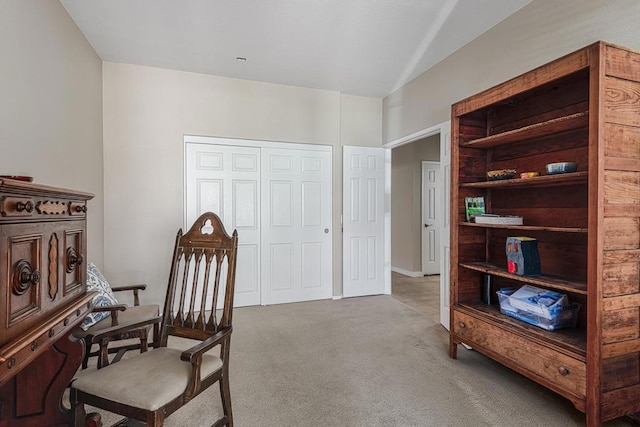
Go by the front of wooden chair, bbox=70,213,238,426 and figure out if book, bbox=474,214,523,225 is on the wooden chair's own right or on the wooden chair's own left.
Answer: on the wooden chair's own left

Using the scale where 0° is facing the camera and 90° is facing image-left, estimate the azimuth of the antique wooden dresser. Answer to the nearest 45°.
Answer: approximately 315°

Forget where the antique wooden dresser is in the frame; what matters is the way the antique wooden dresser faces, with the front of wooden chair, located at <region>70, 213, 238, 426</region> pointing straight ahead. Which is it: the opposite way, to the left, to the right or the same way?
to the left

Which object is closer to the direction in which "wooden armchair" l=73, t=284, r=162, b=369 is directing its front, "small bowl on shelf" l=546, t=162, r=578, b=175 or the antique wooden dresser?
the small bowl on shelf

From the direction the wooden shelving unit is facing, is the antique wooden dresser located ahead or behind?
ahead

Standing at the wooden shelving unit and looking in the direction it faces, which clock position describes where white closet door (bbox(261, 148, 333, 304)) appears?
The white closet door is roughly at 2 o'clock from the wooden shelving unit.

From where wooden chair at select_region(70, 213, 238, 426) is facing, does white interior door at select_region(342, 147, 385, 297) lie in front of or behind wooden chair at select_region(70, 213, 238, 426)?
behind

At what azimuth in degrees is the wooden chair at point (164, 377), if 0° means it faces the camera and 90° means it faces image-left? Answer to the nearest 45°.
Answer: approximately 45°

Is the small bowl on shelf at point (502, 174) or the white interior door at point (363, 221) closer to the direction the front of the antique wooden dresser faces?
the small bowl on shelf
